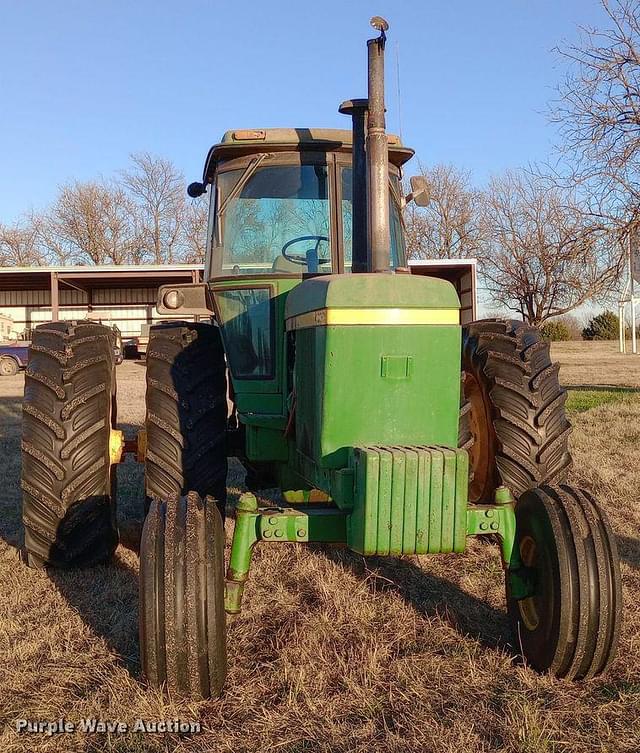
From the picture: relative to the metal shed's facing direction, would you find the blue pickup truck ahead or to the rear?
ahead

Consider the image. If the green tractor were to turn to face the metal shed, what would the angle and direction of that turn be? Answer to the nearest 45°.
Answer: approximately 180°

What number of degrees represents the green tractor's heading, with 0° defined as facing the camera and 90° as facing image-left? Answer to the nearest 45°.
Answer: approximately 0°

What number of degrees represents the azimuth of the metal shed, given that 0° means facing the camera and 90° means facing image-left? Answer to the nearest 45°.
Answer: approximately 0°

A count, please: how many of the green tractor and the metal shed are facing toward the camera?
2

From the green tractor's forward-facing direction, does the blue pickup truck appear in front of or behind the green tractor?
behind

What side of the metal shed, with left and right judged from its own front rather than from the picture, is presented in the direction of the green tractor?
front
